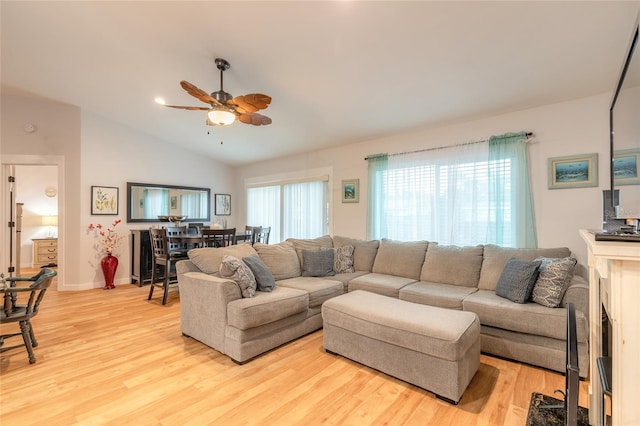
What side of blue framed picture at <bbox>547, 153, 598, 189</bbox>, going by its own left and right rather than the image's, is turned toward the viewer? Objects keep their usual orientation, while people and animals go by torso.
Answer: front

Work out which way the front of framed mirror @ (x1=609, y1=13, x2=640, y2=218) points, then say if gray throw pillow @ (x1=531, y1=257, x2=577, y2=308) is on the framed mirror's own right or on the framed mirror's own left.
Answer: on the framed mirror's own right

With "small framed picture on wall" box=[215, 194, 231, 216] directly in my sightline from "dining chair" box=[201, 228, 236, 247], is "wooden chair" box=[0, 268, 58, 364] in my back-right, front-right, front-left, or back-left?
back-left

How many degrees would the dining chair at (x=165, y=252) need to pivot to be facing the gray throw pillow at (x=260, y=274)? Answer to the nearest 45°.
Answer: approximately 90° to its right

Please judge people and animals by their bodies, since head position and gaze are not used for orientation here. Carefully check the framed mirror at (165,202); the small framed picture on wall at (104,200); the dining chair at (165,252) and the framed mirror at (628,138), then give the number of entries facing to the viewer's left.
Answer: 1

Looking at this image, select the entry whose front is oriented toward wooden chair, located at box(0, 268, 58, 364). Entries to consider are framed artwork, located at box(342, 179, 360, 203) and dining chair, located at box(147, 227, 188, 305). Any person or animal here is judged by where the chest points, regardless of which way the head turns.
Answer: the framed artwork

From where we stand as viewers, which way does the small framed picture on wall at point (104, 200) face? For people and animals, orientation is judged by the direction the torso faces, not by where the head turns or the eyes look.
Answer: facing the viewer and to the right of the viewer

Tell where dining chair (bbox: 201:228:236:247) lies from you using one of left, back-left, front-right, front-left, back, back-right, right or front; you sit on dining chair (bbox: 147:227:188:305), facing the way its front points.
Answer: right

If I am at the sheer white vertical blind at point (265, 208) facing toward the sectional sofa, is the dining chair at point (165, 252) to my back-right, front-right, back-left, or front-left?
front-right

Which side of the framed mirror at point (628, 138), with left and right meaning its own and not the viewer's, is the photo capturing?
left

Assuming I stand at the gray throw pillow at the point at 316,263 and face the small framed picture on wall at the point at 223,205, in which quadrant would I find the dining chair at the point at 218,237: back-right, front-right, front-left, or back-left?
front-left

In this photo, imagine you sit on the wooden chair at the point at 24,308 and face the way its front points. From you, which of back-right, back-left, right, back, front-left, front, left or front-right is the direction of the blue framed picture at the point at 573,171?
back-left

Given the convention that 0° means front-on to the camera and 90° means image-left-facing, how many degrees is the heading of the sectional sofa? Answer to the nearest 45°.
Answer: approximately 45°

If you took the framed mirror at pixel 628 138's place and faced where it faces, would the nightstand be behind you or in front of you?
in front

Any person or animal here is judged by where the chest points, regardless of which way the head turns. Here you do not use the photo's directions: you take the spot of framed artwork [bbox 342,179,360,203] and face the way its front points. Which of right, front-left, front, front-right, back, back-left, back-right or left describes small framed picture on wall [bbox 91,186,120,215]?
front-right
